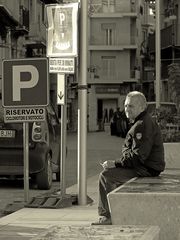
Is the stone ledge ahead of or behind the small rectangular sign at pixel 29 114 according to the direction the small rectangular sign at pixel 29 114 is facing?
ahead

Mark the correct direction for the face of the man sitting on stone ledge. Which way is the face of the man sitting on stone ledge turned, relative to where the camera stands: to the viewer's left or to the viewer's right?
to the viewer's left

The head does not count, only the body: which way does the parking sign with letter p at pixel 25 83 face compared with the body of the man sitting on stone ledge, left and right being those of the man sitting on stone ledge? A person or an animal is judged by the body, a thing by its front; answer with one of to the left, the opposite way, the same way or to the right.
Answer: to the left

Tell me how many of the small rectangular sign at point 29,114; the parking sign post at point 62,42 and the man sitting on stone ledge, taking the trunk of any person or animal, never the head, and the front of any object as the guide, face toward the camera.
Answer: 2

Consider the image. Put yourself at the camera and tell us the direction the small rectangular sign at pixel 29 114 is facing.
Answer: facing the viewer

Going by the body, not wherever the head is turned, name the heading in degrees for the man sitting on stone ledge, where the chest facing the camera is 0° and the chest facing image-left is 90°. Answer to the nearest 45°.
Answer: approximately 90°

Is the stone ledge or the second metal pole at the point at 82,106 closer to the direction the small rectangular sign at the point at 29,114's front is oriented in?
the stone ledge

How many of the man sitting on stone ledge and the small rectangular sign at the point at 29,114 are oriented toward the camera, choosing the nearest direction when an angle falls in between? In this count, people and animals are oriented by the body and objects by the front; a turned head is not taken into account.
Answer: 1

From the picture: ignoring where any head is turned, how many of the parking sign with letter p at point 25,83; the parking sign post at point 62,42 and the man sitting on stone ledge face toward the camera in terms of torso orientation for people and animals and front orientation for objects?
2

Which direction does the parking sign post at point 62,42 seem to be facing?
toward the camera

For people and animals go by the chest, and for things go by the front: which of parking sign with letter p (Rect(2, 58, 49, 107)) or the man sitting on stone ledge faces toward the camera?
the parking sign with letter p

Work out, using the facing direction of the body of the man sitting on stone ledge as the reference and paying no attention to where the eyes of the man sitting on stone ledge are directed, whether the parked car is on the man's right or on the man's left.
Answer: on the man's right

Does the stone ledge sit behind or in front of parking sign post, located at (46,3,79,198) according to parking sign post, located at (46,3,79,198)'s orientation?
in front
